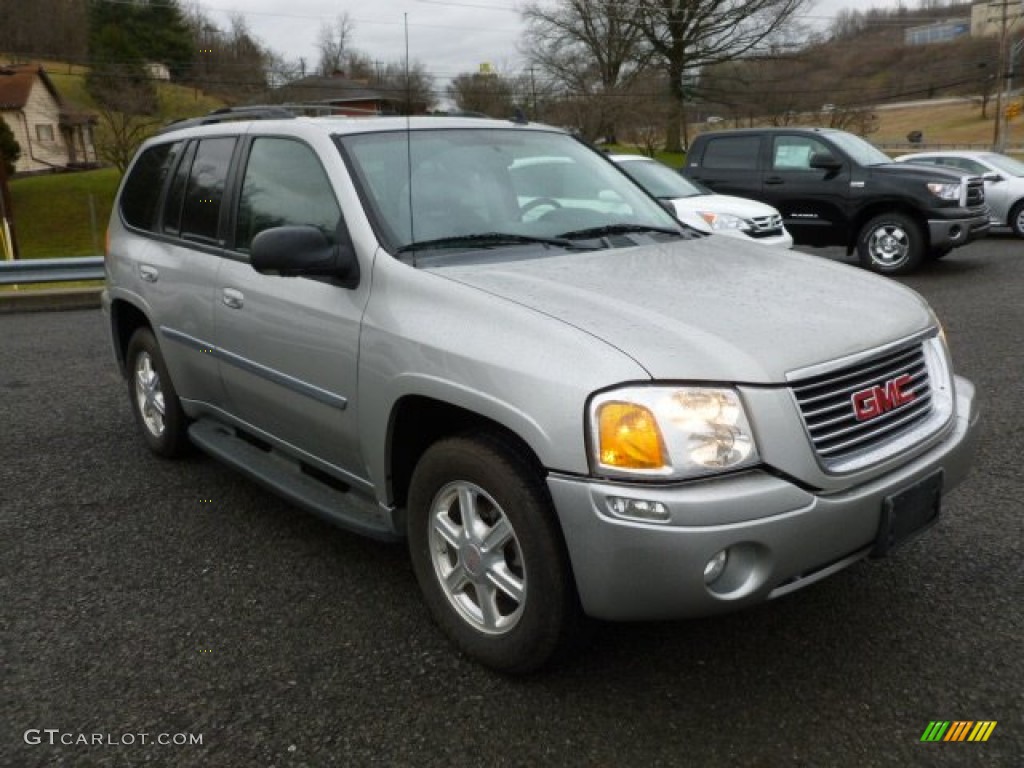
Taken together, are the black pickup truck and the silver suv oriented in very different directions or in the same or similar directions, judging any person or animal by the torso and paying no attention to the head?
same or similar directions

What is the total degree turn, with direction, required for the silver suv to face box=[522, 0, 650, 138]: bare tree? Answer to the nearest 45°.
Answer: approximately 135° to its left

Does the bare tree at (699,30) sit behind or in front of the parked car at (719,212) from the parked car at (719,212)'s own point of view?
behind

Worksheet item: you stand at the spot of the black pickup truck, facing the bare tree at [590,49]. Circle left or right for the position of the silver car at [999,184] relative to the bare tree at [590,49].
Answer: right

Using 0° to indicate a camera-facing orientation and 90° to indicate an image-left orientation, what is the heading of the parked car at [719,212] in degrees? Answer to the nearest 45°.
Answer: approximately 315°

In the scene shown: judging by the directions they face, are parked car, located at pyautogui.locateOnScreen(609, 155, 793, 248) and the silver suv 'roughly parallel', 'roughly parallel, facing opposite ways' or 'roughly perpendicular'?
roughly parallel

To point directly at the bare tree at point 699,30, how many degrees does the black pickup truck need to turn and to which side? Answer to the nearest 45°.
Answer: approximately 135° to its left

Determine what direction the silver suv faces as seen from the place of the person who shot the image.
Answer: facing the viewer and to the right of the viewer

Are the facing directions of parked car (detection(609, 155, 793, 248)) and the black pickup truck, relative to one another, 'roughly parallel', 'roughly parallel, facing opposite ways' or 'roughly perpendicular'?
roughly parallel

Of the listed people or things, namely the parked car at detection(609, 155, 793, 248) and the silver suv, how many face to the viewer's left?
0

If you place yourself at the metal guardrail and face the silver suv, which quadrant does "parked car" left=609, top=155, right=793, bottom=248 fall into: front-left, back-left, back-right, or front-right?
front-left
